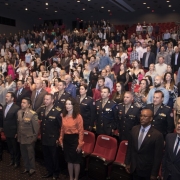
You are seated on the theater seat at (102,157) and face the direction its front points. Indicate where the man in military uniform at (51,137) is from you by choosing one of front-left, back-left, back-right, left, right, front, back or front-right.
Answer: front-right

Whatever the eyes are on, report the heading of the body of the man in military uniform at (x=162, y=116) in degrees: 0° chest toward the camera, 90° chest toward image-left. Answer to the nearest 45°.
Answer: approximately 45°

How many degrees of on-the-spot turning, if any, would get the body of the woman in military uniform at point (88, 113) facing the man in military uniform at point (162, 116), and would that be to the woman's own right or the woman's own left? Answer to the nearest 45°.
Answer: approximately 90° to the woman's own left

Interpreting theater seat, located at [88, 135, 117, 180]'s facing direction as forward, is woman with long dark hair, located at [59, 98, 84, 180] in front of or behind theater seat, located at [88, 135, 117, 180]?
in front

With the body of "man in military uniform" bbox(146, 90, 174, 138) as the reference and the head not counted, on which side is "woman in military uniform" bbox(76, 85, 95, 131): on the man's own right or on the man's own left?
on the man's own right

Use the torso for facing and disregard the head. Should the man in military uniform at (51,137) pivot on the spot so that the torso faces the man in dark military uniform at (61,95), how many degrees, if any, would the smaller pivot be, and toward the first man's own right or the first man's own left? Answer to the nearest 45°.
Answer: approximately 135° to the first man's own right

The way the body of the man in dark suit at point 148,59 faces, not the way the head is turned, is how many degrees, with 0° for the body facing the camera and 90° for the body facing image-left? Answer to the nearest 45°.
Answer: approximately 45°

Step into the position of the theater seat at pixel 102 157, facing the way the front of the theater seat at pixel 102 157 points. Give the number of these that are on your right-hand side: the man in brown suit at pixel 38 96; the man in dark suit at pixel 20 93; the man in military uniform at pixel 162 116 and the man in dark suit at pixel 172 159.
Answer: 2

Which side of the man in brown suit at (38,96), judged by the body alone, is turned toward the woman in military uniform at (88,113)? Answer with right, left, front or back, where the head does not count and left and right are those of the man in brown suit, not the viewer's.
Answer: left

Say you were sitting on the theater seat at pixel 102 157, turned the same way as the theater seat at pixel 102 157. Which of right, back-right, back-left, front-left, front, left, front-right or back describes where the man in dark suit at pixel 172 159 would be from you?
left

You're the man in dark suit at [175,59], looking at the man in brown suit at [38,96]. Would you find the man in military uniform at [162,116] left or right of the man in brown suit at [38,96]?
left
